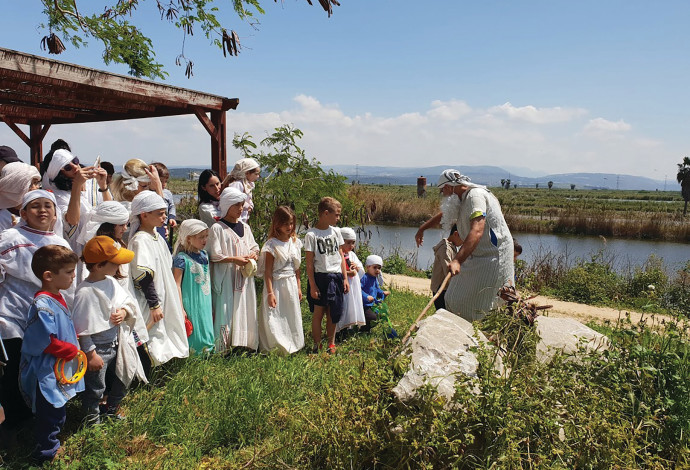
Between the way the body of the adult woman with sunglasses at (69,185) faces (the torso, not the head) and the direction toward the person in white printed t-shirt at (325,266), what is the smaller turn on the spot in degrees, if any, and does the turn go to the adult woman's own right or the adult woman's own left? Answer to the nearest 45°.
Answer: approximately 45° to the adult woman's own left

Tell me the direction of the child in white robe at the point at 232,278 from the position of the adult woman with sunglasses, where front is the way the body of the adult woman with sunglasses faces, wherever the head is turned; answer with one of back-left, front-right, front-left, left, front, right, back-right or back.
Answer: front-left

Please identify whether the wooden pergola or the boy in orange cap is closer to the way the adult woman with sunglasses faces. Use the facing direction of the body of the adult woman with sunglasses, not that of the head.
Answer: the boy in orange cap

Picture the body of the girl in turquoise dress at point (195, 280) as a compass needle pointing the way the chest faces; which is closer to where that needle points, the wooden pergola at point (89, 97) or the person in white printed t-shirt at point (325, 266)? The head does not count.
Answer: the person in white printed t-shirt

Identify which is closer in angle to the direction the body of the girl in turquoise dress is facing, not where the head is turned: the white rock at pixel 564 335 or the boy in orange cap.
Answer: the white rock

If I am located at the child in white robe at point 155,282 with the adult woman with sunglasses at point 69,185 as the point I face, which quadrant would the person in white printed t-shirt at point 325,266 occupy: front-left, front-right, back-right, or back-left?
back-right

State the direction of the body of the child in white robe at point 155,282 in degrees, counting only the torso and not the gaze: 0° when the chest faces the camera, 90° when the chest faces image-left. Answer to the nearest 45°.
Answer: approximately 315°

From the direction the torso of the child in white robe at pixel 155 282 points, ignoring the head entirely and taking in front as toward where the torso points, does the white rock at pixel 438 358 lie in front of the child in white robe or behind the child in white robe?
in front
